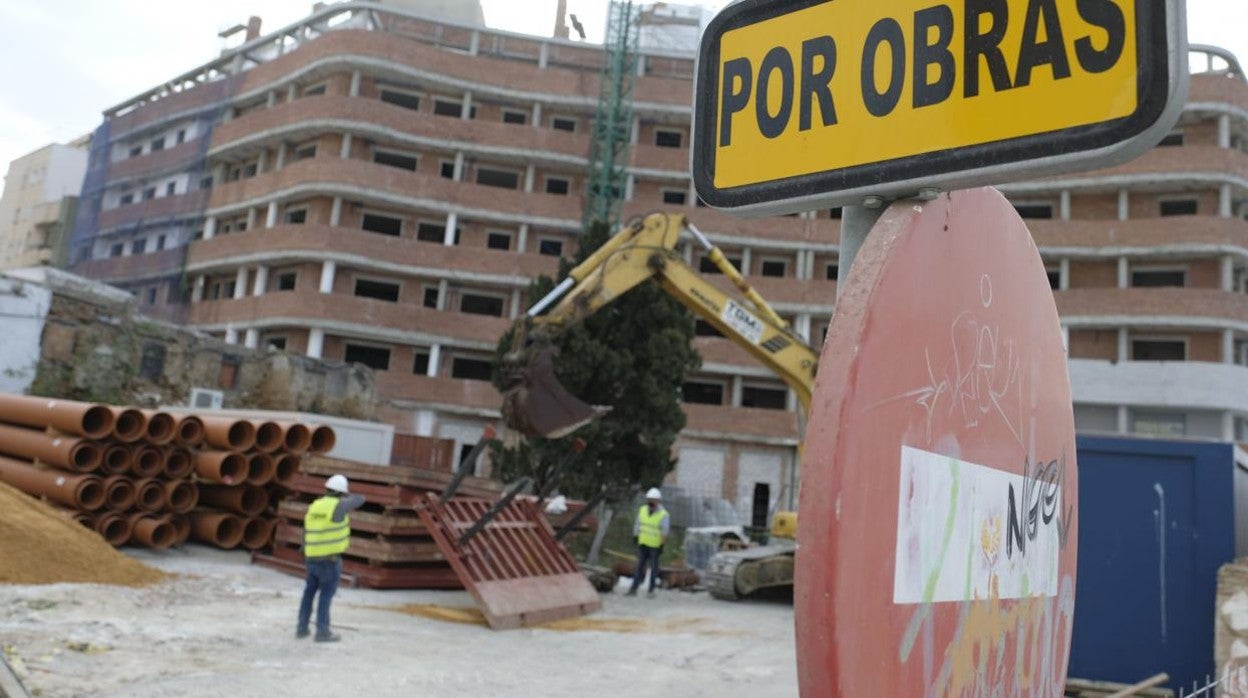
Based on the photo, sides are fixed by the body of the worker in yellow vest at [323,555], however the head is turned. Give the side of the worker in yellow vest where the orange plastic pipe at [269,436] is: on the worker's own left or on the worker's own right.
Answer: on the worker's own left

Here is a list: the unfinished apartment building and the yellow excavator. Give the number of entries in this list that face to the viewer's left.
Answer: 1

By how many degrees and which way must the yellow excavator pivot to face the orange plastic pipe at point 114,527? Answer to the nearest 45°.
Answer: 0° — it already faces it

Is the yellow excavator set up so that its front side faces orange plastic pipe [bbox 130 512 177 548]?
yes

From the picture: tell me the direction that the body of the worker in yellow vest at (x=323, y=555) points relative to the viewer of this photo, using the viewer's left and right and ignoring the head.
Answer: facing away from the viewer and to the right of the viewer

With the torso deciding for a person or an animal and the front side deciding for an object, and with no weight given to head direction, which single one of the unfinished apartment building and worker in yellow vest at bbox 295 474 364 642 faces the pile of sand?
the unfinished apartment building

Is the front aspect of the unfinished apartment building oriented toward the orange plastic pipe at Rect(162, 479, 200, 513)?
yes

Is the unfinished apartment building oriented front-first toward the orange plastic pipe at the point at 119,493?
yes

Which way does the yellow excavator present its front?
to the viewer's left

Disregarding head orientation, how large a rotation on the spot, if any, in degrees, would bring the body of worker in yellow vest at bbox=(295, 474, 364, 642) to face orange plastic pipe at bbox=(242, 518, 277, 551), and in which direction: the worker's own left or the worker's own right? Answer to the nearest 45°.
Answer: approximately 45° to the worker's own left

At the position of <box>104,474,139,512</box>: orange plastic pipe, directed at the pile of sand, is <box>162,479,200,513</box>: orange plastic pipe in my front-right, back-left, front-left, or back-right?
back-left
